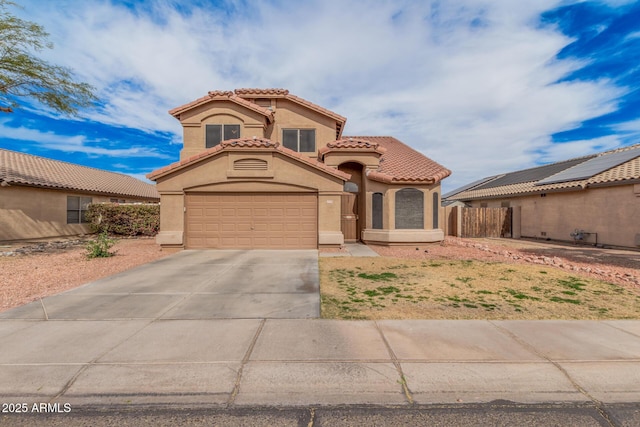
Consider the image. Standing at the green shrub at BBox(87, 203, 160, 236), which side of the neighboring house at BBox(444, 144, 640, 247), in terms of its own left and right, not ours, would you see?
right

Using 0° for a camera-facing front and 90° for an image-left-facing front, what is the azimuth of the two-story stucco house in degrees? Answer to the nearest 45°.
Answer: approximately 0°

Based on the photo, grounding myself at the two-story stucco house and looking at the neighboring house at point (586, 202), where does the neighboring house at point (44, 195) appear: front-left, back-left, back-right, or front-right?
back-left

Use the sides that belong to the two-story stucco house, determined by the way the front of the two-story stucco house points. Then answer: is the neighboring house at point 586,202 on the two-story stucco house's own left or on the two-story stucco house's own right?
on the two-story stucco house's own left

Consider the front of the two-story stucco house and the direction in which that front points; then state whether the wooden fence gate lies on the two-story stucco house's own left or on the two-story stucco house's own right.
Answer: on the two-story stucco house's own left

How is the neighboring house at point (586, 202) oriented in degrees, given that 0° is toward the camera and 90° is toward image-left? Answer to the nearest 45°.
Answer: approximately 315°

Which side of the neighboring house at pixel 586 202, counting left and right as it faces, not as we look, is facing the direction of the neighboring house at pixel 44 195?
right

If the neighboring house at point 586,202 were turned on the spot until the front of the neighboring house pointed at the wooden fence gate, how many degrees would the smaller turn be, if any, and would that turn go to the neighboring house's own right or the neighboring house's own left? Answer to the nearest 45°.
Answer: approximately 135° to the neighboring house's own right

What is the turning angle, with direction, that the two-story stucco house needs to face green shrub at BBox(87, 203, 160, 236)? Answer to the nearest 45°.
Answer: approximately 135° to its right

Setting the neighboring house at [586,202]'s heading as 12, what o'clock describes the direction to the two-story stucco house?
The two-story stucco house is roughly at 3 o'clock from the neighboring house.
